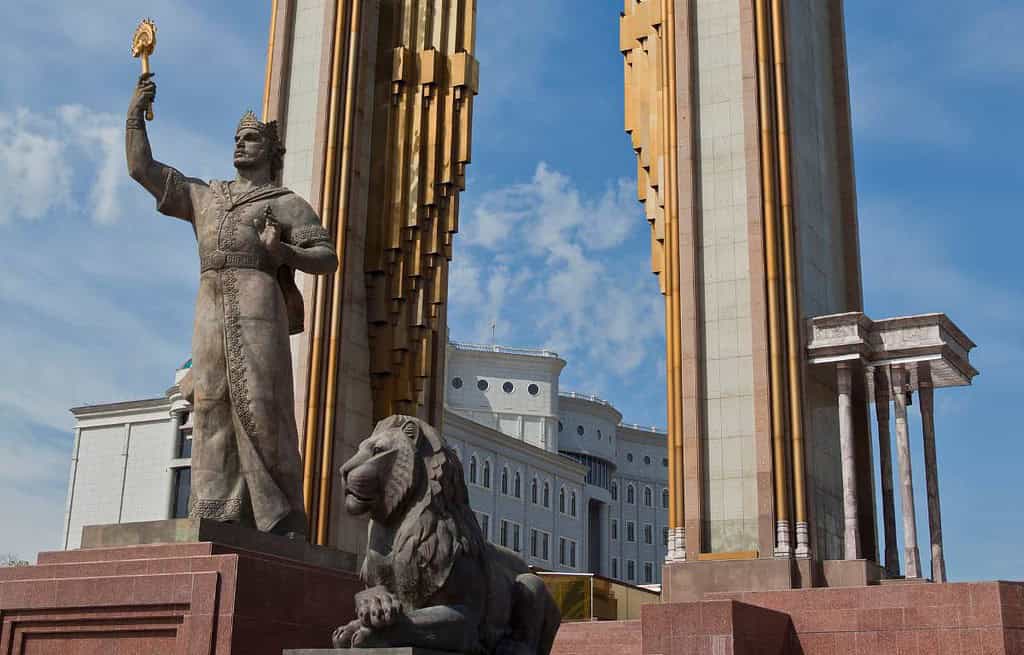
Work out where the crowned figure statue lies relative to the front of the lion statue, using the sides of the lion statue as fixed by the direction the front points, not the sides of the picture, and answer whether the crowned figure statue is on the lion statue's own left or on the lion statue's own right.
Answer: on the lion statue's own right

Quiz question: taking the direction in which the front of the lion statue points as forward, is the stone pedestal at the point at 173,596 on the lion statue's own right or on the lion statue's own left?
on the lion statue's own right

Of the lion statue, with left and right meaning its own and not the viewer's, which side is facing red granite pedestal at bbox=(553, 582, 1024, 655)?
back

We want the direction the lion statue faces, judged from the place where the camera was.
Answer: facing the viewer and to the left of the viewer
